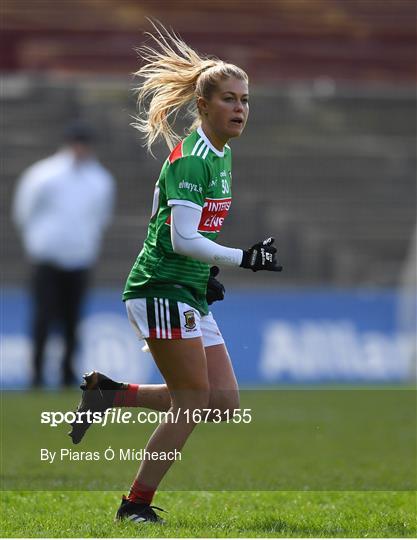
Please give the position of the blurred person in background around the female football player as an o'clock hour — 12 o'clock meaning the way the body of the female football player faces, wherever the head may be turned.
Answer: The blurred person in background is roughly at 7 o'clock from the female football player.

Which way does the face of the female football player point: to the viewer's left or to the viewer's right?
to the viewer's right

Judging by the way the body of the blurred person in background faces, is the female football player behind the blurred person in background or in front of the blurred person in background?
in front

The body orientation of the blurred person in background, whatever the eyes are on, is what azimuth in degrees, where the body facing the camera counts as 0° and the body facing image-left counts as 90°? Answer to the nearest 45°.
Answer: approximately 0°

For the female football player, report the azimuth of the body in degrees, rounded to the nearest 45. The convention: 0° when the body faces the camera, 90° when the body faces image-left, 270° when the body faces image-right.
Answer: approximately 315°
